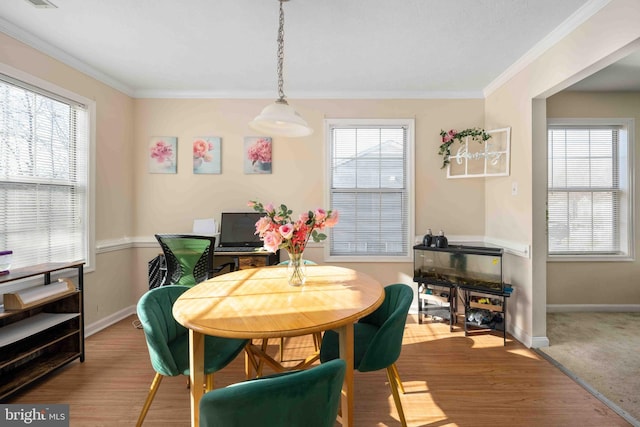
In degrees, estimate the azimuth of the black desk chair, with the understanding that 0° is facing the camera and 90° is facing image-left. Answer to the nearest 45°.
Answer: approximately 225°

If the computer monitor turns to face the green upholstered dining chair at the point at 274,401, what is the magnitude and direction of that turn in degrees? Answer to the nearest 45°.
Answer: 0° — it already faces it

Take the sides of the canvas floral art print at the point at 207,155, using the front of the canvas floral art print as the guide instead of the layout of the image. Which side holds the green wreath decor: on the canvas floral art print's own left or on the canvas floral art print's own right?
on the canvas floral art print's own left

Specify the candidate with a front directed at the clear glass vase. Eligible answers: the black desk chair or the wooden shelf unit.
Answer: the wooden shelf unit

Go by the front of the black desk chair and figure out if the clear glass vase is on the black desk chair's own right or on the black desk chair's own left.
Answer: on the black desk chair's own right

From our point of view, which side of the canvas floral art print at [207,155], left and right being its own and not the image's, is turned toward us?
front

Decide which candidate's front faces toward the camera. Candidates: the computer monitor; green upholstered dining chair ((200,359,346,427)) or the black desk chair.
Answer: the computer monitor

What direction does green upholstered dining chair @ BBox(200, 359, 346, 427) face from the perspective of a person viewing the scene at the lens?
facing away from the viewer and to the left of the viewer

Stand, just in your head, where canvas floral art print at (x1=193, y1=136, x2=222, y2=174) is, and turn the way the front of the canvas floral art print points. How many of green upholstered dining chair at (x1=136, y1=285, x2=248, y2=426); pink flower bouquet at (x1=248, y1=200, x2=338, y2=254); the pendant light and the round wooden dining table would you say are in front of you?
4

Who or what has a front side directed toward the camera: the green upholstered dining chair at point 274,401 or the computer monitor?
the computer monitor

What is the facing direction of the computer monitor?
toward the camera

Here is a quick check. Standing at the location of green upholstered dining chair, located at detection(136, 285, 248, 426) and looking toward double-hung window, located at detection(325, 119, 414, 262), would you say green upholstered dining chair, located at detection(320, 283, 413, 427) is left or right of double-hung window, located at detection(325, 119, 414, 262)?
right

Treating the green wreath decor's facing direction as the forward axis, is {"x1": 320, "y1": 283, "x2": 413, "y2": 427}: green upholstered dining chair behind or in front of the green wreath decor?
in front

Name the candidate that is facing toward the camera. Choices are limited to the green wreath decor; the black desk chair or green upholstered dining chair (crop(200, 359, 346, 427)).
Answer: the green wreath decor

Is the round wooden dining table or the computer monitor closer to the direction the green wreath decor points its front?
the round wooden dining table

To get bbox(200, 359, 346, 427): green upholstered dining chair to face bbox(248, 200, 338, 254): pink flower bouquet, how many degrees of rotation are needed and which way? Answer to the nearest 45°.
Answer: approximately 45° to its right

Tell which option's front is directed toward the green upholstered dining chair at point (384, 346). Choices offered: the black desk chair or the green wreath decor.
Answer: the green wreath decor

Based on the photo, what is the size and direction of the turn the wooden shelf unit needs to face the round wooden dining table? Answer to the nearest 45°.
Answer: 0° — it already faces it
